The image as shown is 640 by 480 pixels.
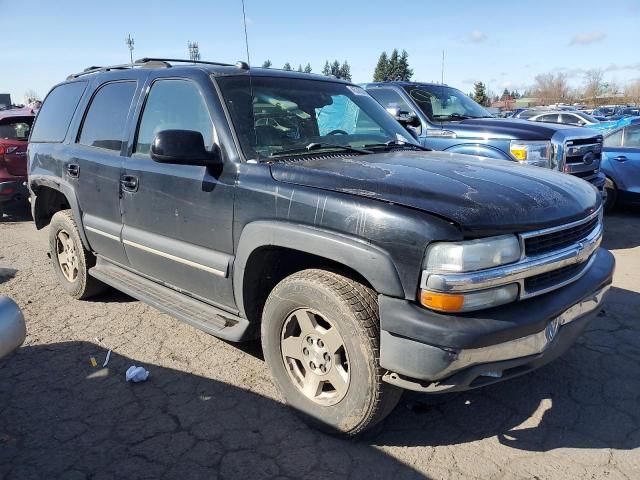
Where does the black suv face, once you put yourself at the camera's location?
facing the viewer and to the right of the viewer

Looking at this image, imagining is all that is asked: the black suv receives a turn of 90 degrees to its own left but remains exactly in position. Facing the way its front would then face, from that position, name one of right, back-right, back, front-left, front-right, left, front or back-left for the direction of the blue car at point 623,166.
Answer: front

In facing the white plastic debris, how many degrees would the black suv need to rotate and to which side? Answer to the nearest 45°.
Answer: approximately 135° to its right

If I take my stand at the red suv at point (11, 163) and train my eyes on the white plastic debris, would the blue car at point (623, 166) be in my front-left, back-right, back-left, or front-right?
front-left

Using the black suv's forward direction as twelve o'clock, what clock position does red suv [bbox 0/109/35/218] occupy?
The red suv is roughly at 6 o'clock from the black suv.

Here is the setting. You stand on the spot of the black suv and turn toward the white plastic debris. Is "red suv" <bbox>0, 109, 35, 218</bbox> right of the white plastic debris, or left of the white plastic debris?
right
